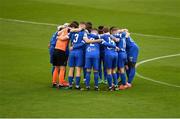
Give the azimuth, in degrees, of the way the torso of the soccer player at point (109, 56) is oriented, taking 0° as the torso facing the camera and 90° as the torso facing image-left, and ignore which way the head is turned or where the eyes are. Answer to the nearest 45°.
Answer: approximately 135°

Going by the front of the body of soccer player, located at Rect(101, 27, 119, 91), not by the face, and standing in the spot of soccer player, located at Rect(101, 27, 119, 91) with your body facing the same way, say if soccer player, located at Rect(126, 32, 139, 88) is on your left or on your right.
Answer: on your right

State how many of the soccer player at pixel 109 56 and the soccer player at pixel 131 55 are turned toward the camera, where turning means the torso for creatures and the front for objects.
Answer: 0

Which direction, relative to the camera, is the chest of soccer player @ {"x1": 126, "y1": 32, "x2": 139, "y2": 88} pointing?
to the viewer's left

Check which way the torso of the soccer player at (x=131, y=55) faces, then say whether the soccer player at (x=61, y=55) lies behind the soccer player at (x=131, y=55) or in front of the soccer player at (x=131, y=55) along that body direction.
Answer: in front

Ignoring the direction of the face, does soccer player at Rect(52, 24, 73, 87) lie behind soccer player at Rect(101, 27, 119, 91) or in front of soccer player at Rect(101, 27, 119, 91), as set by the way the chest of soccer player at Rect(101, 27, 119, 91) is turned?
in front

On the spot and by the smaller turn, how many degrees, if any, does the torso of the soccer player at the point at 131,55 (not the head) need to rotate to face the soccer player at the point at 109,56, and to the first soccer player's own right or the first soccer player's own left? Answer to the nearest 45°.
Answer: approximately 45° to the first soccer player's own left

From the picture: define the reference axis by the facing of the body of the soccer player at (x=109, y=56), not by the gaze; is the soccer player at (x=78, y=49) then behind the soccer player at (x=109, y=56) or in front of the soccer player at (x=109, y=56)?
in front
